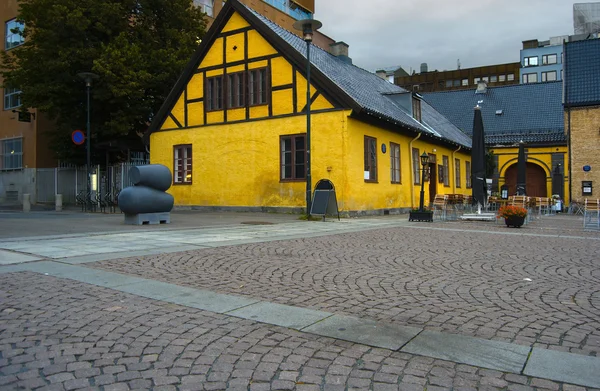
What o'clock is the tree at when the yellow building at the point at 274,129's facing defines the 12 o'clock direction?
The tree is roughly at 5 o'clock from the yellow building.

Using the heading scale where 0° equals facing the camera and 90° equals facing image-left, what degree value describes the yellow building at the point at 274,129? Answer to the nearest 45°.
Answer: approximately 315°

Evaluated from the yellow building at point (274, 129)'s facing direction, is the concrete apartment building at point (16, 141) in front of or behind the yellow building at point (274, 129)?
behind

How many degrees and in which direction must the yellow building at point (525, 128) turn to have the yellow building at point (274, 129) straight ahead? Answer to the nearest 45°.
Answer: approximately 45° to its right

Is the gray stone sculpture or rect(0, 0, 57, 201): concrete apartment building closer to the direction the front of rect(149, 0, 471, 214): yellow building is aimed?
the gray stone sculpture

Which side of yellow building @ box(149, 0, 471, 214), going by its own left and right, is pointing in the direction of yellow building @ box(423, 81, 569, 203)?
left

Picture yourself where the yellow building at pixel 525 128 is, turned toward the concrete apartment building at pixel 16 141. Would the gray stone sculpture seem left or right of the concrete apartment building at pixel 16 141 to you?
left
